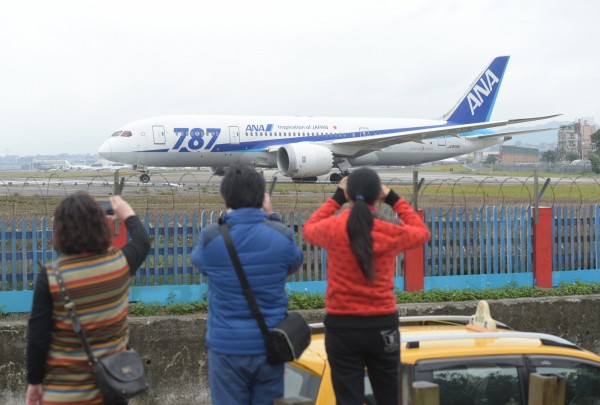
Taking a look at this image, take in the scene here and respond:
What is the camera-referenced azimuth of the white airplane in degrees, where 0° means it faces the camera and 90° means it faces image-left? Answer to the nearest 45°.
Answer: approximately 45°

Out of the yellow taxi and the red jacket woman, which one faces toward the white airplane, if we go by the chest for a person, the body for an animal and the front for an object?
the red jacket woman

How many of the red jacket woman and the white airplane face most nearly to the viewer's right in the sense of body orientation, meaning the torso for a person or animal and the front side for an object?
0

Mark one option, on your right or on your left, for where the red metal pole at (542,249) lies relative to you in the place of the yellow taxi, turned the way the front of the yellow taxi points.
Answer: on your left

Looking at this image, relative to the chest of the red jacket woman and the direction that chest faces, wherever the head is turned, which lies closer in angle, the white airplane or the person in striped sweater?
the white airplane

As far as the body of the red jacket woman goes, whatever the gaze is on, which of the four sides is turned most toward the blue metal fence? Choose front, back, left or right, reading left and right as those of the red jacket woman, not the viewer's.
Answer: front

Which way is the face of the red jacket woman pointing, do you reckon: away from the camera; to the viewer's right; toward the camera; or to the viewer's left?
away from the camera

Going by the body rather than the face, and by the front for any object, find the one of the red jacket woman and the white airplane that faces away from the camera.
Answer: the red jacket woman

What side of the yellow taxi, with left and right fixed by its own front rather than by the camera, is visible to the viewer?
right

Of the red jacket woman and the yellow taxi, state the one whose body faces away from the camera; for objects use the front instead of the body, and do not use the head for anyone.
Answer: the red jacket woman

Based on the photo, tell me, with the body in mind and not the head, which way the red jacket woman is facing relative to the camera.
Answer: away from the camera

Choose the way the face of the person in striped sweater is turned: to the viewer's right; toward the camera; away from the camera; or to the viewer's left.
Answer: away from the camera

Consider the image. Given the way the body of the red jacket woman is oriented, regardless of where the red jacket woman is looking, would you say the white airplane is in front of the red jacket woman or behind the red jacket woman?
in front
